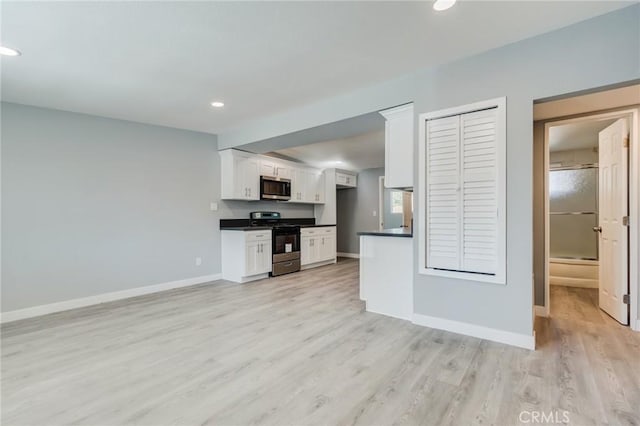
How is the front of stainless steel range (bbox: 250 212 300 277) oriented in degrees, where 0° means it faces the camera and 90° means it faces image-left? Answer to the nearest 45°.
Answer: approximately 315°

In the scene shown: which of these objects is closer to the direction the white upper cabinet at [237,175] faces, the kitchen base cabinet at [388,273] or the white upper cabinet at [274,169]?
the kitchen base cabinet
